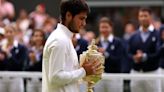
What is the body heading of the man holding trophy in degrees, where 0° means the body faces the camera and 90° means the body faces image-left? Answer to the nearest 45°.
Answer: approximately 270°

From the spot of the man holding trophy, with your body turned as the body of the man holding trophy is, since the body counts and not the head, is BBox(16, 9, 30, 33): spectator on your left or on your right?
on your left

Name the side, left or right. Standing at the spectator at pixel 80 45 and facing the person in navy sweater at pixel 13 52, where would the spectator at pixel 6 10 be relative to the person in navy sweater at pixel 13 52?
right

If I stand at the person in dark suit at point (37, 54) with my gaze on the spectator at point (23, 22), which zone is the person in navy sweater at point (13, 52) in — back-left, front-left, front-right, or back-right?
front-left

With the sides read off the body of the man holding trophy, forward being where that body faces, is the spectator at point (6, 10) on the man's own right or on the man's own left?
on the man's own left

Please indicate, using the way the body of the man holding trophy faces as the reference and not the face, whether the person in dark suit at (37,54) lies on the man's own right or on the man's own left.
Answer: on the man's own left

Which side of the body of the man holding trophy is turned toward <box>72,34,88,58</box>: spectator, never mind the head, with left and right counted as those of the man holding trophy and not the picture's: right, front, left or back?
left

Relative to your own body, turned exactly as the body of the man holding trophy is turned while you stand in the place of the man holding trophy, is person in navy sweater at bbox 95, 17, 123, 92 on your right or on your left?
on your left
